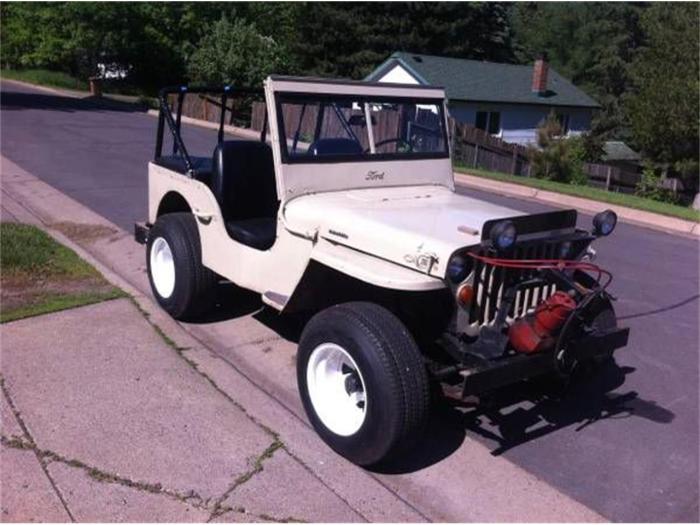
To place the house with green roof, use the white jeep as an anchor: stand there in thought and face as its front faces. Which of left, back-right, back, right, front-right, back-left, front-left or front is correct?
back-left

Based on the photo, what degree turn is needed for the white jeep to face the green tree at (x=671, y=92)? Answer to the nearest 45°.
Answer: approximately 135° to its left

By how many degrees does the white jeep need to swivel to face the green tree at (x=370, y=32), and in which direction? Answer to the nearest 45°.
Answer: approximately 135° to its left

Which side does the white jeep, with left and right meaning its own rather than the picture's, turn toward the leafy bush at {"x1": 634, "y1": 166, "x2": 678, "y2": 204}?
left

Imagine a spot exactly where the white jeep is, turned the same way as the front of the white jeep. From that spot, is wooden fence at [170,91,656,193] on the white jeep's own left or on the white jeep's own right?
on the white jeep's own left

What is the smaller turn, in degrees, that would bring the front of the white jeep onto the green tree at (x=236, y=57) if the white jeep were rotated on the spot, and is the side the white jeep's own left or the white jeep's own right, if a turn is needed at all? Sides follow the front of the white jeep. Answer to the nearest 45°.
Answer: approximately 135° to the white jeep's own left

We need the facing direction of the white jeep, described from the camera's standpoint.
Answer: facing the viewer and to the right of the viewer
